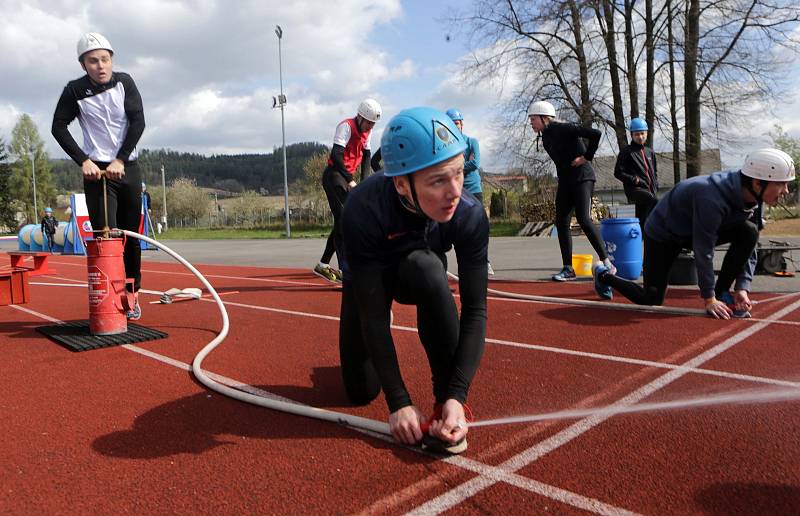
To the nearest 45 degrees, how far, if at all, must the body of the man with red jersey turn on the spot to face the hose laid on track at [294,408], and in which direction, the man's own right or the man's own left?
approximately 45° to the man's own right

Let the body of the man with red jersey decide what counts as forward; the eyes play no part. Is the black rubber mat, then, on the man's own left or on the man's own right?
on the man's own right

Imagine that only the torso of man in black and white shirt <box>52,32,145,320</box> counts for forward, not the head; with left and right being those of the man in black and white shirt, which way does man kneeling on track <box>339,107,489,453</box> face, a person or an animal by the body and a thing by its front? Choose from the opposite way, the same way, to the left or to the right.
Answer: the same way

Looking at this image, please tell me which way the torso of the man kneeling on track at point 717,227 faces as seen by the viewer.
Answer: to the viewer's right

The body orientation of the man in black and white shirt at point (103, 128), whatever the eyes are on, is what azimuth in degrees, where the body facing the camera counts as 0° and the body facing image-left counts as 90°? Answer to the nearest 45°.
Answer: approximately 0°

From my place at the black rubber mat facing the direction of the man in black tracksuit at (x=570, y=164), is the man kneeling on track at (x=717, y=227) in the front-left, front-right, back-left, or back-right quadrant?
front-right

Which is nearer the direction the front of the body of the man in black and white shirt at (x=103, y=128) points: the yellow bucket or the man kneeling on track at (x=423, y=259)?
the man kneeling on track

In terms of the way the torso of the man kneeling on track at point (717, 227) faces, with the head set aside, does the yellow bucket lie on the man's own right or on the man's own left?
on the man's own left

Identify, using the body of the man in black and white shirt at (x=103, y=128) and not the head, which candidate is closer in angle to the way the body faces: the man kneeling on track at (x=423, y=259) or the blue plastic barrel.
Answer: the man kneeling on track

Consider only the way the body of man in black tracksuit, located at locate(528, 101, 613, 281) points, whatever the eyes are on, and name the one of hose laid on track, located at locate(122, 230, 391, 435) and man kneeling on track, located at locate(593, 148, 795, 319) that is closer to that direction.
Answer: the hose laid on track

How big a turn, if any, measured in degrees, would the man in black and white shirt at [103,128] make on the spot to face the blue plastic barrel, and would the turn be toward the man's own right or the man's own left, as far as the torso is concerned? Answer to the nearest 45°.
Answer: approximately 90° to the man's own left

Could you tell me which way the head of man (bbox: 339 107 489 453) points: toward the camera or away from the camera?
toward the camera
